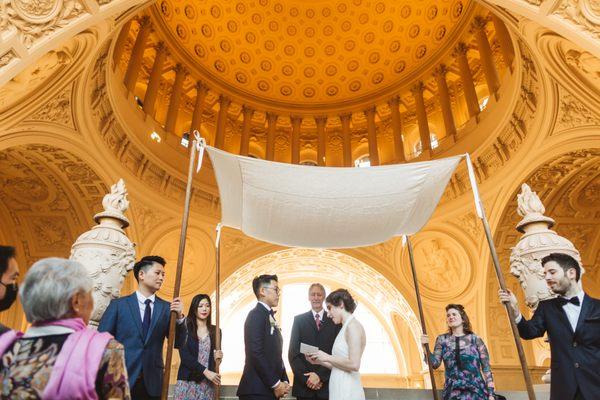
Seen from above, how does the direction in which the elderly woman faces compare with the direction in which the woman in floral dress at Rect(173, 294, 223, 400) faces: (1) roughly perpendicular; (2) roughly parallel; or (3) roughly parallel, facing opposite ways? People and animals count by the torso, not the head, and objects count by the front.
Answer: roughly perpendicular

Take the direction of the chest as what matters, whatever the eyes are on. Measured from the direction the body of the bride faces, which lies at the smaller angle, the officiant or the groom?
the groom

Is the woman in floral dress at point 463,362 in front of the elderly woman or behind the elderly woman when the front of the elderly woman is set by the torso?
in front

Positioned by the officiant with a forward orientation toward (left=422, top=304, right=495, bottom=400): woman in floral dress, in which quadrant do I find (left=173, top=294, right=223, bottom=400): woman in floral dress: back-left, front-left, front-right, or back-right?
back-right

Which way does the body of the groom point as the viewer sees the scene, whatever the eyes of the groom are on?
to the viewer's right

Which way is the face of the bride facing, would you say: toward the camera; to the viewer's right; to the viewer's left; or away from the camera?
to the viewer's left

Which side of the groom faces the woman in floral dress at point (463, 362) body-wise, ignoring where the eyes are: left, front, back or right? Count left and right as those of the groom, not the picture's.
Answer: front

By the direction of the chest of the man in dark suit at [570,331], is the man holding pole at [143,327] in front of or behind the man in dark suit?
in front

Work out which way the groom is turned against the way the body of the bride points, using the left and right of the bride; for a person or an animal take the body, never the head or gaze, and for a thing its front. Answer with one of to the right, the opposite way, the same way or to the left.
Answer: the opposite way

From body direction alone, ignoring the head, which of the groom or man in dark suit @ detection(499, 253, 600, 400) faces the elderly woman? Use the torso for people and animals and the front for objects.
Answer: the man in dark suit

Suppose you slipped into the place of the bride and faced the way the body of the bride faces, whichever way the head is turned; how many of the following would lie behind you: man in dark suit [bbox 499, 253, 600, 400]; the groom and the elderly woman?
1
